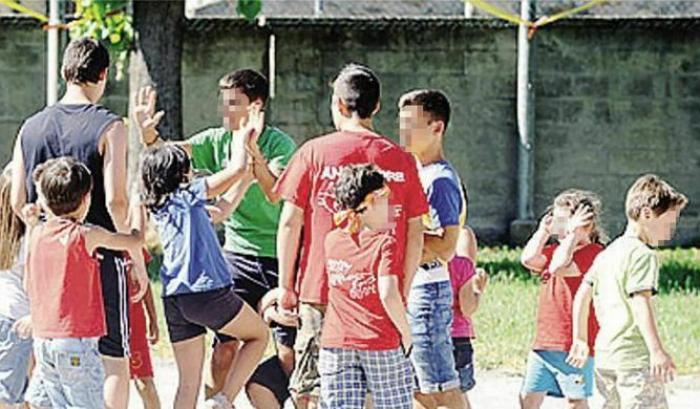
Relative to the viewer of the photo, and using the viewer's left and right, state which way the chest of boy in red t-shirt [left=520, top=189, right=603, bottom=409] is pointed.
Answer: facing the viewer and to the left of the viewer

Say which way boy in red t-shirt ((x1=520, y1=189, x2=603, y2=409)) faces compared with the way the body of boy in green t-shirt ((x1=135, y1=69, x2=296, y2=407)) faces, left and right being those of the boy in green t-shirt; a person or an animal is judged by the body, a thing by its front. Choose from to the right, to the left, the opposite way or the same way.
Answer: the same way

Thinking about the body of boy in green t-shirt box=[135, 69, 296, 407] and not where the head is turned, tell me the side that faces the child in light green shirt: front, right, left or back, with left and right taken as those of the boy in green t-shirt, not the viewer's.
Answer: left

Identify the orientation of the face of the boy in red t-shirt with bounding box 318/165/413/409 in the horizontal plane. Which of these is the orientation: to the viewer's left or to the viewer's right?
to the viewer's right

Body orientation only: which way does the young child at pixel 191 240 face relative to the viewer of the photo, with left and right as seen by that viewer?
facing away from the viewer and to the right of the viewer

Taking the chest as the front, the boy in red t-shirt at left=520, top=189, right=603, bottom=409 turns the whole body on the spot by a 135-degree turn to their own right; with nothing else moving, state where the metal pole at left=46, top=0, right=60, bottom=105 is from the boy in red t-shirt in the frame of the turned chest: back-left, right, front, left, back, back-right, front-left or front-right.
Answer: front-left

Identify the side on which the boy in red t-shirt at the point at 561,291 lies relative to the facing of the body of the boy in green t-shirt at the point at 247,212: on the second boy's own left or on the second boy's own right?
on the second boy's own left

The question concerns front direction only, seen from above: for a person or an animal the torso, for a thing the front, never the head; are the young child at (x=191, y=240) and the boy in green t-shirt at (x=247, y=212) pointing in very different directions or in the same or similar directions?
very different directions

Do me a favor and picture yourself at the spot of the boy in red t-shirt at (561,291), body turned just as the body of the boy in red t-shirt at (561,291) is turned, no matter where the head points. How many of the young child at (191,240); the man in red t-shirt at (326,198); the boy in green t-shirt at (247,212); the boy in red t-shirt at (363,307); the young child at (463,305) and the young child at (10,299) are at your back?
0
